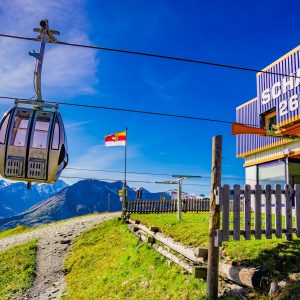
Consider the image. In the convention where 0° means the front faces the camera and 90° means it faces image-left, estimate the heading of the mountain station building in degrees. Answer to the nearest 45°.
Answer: approximately 45°

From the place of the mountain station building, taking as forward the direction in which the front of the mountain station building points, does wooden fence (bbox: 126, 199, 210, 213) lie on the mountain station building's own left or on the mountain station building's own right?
on the mountain station building's own right

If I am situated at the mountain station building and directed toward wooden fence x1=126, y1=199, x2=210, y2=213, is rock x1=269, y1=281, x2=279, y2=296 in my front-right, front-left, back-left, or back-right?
back-left

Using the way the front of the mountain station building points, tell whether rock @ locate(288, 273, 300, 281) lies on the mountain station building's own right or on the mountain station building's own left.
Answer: on the mountain station building's own left

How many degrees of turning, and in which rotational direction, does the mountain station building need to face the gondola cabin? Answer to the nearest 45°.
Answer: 0° — it already faces it

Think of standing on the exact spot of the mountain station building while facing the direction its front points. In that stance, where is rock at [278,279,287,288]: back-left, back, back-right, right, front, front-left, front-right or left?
front-left

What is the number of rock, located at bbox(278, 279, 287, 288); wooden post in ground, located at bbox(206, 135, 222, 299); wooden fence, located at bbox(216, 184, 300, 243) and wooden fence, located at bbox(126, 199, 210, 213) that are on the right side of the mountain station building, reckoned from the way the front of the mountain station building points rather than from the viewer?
1

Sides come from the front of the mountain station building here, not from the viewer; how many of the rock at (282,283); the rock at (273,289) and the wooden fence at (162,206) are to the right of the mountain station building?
1

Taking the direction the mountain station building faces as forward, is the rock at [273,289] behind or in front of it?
in front

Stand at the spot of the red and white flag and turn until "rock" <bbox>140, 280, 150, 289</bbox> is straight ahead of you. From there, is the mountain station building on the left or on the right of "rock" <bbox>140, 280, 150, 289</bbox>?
left

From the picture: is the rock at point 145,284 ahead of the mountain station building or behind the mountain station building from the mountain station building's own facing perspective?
ahead
